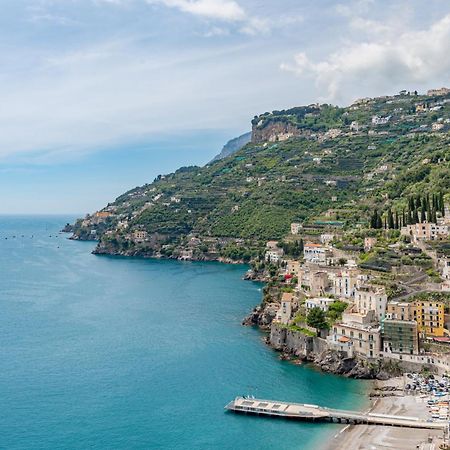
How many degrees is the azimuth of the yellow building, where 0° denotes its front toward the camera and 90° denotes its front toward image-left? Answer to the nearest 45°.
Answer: approximately 0°

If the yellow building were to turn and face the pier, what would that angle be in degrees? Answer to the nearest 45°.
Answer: approximately 45° to its right
